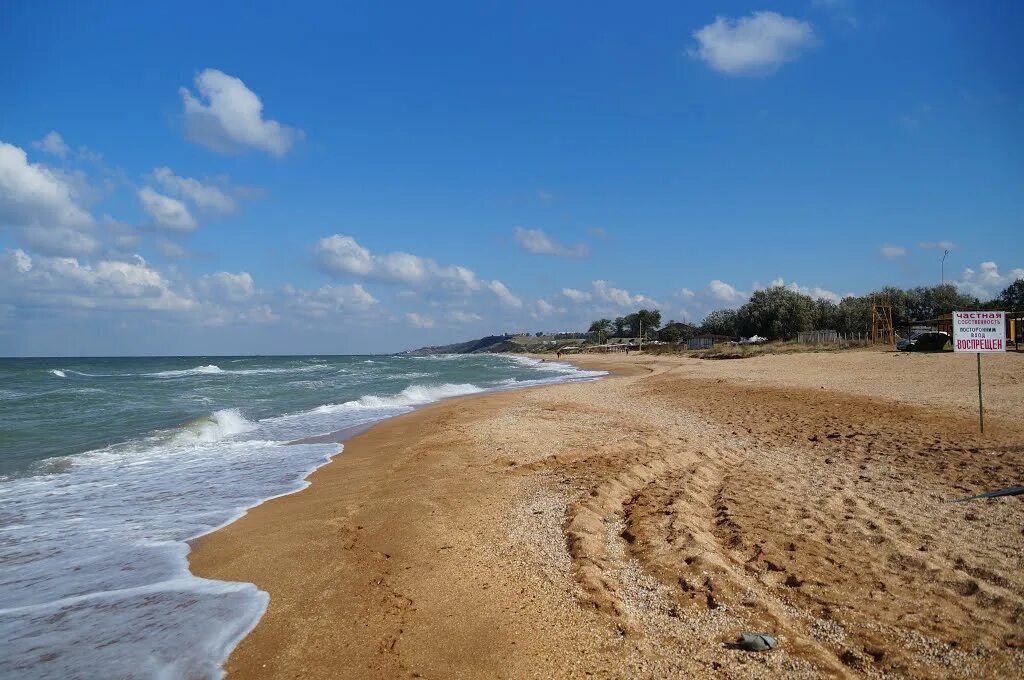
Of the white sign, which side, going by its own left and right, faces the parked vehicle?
back

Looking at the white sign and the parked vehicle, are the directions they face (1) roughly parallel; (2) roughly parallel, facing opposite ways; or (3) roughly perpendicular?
roughly perpendicular

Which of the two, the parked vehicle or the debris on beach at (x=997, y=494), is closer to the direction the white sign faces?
the debris on beach

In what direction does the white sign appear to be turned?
toward the camera

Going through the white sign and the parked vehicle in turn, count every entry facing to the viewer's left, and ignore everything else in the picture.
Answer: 1

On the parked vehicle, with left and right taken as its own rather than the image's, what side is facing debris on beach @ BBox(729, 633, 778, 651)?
left

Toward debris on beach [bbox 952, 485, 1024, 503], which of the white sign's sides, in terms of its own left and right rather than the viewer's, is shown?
front

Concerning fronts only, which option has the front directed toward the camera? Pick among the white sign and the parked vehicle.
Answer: the white sign

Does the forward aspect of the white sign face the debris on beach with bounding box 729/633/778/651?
yes

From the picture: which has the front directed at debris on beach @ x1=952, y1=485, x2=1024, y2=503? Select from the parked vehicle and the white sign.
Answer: the white sign

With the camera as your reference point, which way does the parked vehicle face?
facing to the left of the viewer

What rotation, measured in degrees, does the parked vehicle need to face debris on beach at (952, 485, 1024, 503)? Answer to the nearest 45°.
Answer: approximately 90° to its left
